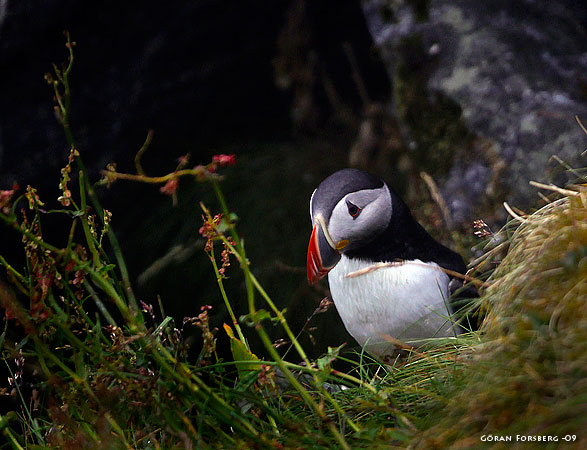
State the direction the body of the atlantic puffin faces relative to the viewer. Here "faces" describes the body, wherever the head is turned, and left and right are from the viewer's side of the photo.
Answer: facing the viewer and to the left of the viewer
